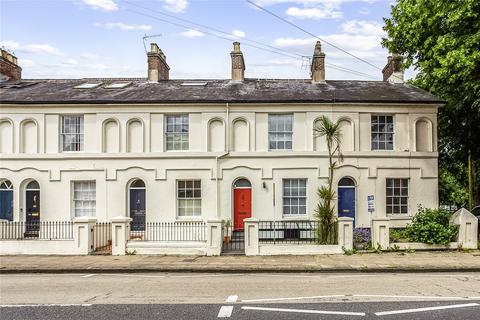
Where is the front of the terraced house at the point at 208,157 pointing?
toward the camera

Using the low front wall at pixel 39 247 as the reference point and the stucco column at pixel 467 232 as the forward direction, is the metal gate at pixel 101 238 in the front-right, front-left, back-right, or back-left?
front-left

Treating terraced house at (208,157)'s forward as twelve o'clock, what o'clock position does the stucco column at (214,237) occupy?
The stucco column is roughly at 12 o'clock from the terraced house.

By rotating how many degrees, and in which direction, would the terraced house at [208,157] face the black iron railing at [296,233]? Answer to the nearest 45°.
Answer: approximately 45° to its left

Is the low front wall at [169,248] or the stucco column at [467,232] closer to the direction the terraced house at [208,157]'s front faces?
the low front wall

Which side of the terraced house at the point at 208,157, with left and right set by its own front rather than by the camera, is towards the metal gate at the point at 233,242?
front
